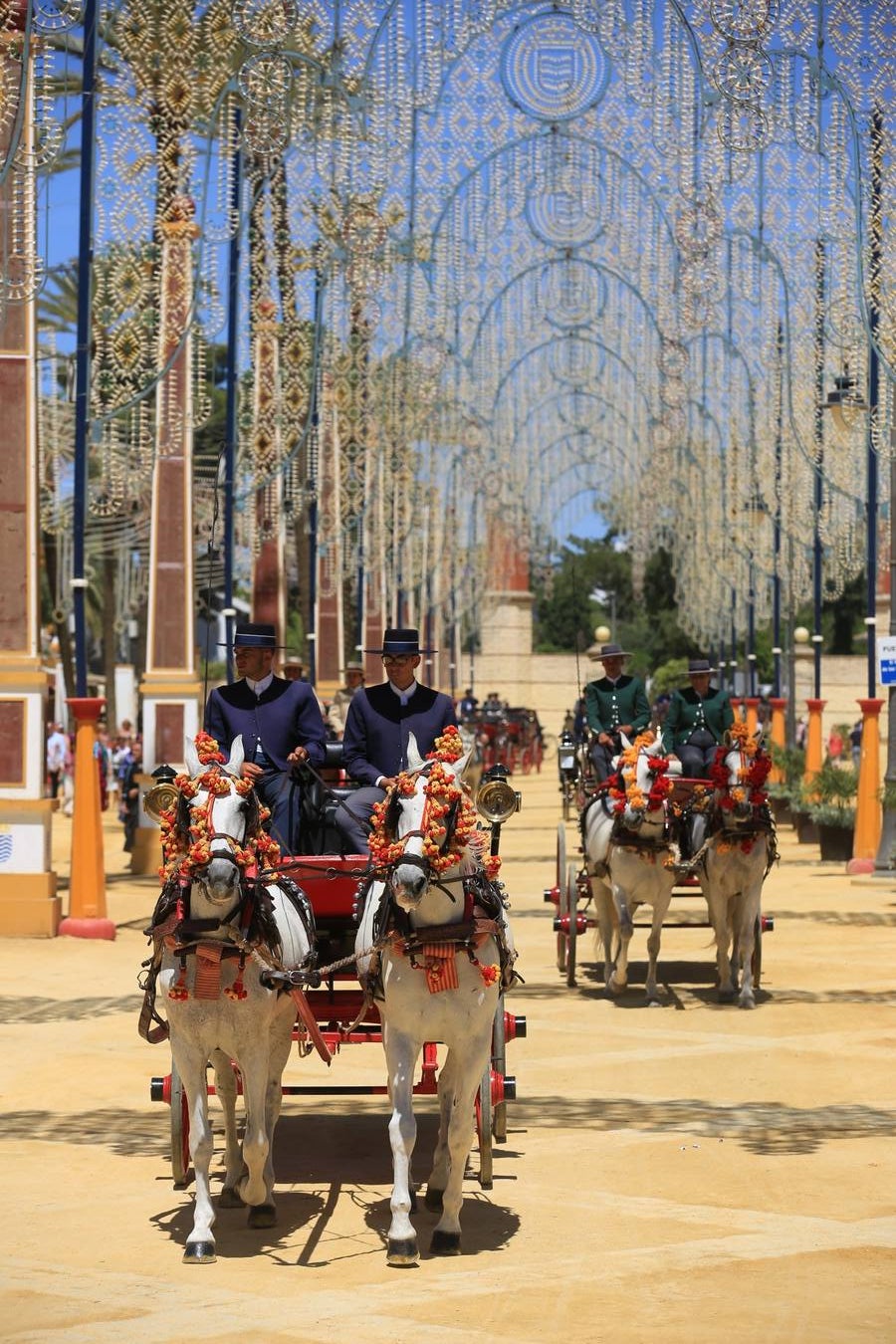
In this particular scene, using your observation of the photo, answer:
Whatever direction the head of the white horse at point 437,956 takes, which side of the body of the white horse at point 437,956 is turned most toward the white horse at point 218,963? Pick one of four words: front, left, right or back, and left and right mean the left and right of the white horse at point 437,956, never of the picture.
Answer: right

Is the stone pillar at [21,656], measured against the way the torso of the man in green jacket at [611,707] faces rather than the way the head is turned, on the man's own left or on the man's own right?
on the man's own right

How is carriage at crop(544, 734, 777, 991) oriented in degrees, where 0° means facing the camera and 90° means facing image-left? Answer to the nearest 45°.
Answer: approximately 0°

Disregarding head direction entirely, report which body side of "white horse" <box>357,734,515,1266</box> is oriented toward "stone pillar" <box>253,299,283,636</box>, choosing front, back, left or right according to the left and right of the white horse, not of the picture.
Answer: back

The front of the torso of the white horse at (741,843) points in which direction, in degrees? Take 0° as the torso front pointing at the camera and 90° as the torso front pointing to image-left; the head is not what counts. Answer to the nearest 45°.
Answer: approximately 0°

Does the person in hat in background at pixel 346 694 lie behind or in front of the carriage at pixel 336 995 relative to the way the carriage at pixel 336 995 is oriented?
behind
